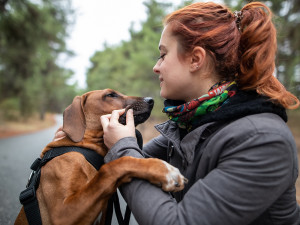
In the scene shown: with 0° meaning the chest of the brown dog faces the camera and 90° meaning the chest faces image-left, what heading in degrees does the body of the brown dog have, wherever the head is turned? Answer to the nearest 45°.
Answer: approximately 270°

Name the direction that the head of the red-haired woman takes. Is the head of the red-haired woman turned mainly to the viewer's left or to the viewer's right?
to the viewer's left

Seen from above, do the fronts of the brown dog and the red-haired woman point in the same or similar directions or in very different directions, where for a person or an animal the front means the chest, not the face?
very different directions

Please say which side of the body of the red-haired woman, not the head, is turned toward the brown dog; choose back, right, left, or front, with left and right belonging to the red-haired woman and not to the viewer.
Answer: front

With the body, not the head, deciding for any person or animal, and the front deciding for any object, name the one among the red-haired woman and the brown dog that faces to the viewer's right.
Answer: the brown dog

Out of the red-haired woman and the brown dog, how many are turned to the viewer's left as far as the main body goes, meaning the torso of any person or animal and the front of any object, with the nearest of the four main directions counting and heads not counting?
1

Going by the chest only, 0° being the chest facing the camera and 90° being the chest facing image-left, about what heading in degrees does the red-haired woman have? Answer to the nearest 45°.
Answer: approximately 90°
